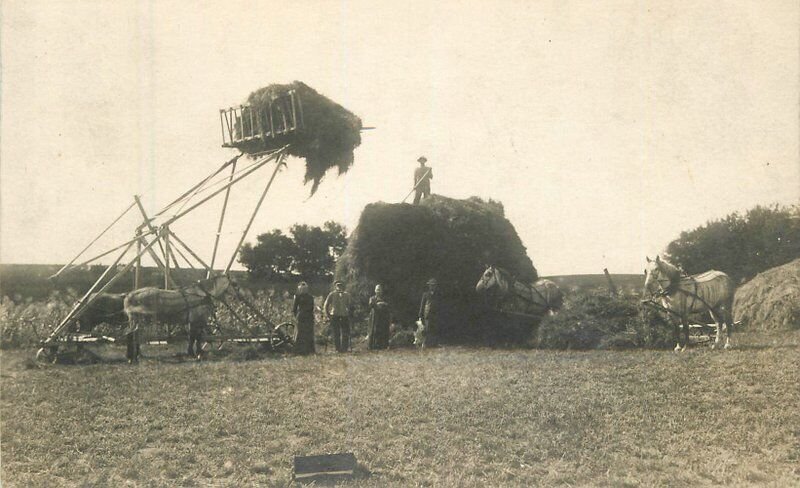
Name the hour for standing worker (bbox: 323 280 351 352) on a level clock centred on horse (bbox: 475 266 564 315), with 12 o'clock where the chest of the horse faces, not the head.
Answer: The standing worker is roughly at 11 o'clock from the horse.

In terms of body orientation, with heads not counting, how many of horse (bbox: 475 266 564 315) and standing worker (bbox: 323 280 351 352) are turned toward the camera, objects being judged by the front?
1

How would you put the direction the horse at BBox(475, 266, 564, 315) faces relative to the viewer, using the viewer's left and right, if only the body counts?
facing to the left of the viewer

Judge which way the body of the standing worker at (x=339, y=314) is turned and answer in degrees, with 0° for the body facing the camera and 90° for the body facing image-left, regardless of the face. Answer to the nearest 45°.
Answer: approximately 0°

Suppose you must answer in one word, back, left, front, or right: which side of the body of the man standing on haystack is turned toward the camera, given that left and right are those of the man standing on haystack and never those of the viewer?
front

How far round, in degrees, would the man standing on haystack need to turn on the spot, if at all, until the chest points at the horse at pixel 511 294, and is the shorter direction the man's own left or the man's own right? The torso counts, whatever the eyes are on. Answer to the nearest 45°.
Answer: approximately 45° to the man's own left

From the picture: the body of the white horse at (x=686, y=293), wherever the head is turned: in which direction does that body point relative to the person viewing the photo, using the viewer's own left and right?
facing the viewer and to the left of the viewer

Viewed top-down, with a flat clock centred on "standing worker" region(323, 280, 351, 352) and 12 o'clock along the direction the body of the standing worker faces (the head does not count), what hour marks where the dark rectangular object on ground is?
The dark rectangular object on ground is roughly at 12 o'clock from the standing worker.
